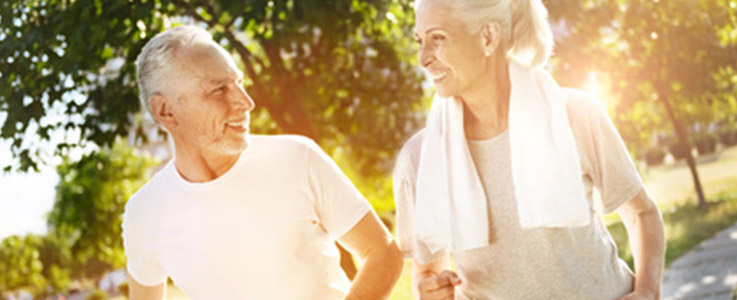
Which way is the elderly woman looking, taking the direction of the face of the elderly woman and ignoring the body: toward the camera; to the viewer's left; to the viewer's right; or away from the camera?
to the viewer's left

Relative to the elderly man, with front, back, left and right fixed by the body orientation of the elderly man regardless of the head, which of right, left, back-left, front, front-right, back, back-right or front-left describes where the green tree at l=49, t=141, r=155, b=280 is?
back

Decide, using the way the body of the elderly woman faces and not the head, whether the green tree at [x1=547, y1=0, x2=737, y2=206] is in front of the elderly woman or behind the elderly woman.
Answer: behind

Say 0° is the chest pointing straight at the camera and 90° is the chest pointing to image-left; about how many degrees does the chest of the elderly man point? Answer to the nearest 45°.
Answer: approximately 0°

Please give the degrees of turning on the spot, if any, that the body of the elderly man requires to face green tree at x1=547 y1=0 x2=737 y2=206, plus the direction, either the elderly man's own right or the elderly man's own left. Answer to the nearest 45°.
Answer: approximately 135° to the elderly man's own left

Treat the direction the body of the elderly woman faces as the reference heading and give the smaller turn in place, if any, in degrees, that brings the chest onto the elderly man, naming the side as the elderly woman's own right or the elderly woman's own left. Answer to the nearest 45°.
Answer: approximately 45° to the elderly woman's own right

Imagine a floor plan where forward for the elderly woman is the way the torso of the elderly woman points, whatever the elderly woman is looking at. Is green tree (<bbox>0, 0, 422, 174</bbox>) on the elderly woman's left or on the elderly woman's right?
on the elderly woman's right

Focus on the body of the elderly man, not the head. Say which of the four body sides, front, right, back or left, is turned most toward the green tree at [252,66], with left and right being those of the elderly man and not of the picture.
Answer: back

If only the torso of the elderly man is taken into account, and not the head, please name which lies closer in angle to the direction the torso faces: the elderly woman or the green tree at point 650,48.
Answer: the elderly woman

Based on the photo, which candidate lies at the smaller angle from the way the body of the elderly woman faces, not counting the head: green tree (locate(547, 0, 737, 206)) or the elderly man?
the elderly man

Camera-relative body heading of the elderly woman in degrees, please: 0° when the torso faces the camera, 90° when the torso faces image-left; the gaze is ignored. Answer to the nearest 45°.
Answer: approximately 45°
